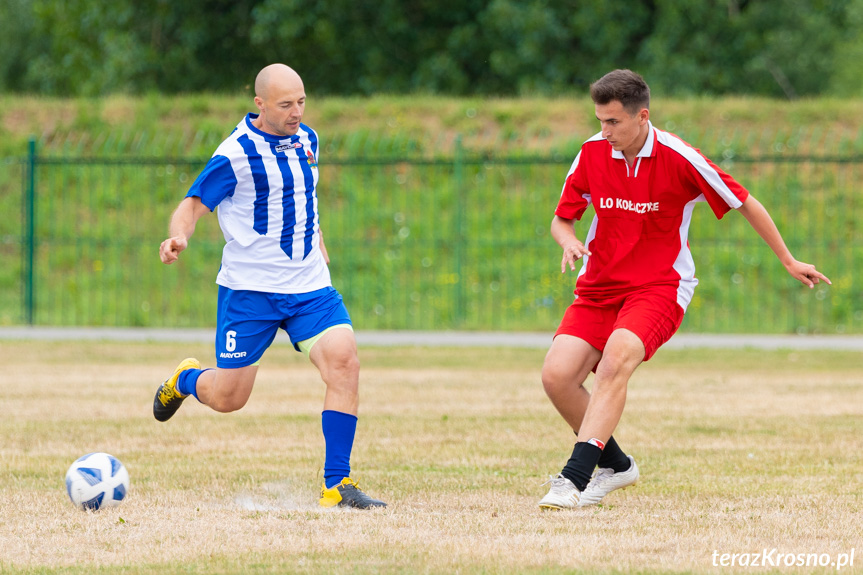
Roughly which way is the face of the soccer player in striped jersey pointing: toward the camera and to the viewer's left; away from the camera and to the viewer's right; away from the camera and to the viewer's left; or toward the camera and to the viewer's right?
toward the camera and to the viewer's right

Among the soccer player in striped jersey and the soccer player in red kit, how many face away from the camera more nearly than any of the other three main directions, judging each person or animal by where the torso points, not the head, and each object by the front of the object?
0

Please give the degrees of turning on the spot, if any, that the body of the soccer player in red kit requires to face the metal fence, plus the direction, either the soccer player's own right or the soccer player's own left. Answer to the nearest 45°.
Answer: approximately 135° to the soccer player's own right

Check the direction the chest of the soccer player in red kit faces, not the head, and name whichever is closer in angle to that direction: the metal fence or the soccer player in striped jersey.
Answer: the soccer player in striped jersey

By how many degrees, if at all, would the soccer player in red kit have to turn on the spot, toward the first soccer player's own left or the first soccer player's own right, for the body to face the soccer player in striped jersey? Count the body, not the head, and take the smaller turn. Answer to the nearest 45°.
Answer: approximately 45° to the first soccer player's own right

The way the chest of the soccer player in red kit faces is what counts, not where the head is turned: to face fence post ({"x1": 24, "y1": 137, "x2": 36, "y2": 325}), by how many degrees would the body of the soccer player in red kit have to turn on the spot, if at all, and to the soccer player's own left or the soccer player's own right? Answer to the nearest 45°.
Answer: approximately 90° to the soccer player's own right

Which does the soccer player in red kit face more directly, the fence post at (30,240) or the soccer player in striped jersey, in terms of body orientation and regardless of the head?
the soccer player in striped jersey

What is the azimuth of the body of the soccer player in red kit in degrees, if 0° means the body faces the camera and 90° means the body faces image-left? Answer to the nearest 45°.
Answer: approximately 45°

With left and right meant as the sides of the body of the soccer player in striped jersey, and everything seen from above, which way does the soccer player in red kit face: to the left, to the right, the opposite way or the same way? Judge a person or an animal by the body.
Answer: to the right

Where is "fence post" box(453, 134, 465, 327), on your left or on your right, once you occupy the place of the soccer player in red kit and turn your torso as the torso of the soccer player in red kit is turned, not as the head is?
on your right

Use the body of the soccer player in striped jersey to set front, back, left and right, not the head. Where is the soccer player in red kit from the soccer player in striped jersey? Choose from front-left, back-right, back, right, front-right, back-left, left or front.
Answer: front-left
